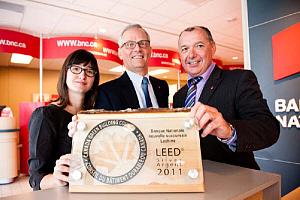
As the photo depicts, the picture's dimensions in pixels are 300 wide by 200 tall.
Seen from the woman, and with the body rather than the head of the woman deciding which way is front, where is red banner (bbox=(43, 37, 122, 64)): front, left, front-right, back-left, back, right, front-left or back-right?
back-left

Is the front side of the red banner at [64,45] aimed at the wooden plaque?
yes

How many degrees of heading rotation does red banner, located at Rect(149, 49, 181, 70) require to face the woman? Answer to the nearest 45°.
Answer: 0° — it already faces them

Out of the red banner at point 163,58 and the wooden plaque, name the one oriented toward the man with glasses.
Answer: the red banner

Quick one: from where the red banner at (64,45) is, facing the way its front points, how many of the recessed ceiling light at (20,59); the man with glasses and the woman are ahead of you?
2

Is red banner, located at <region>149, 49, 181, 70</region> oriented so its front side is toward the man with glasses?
yes

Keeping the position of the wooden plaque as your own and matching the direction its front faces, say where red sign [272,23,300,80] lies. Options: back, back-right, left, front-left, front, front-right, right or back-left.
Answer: back-left

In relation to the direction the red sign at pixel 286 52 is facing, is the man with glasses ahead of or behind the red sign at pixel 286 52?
ahead

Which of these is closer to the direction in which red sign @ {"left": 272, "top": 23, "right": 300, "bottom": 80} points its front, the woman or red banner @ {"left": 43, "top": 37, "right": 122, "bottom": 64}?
the woman

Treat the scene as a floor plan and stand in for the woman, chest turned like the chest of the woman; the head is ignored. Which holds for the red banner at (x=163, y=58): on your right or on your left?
on your left
